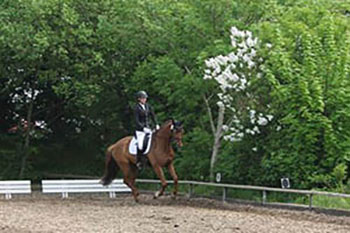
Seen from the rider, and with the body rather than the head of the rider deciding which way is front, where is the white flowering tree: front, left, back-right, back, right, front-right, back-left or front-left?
front-left

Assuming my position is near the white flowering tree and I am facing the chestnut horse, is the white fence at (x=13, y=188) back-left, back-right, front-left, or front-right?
front-right

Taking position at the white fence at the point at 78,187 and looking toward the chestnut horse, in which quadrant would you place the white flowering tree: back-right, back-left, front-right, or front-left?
front-left

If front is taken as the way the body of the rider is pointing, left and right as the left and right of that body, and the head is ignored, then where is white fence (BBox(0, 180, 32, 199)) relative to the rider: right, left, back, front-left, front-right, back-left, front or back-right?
back

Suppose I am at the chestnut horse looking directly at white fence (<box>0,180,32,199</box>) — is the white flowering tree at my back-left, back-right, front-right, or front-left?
back-right

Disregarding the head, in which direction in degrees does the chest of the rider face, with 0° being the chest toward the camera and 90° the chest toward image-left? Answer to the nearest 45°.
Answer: approximately 315°

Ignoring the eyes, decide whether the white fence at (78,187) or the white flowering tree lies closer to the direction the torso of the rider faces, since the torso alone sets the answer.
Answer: the white flowering tree

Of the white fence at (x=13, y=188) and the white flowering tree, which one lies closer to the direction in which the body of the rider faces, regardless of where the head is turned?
the white flowering tree

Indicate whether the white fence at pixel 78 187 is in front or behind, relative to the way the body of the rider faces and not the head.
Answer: behind
